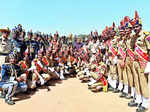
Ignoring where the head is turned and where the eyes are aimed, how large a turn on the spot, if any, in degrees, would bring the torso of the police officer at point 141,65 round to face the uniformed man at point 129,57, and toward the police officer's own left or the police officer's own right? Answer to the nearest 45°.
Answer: approximately 90° to the police officer's own right

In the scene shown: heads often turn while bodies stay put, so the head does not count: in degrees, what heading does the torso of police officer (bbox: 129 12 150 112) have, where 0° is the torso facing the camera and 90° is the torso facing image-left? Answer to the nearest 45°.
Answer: approximately 45°

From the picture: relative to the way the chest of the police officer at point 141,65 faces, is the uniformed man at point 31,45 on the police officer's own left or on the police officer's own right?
on the police officer's own right

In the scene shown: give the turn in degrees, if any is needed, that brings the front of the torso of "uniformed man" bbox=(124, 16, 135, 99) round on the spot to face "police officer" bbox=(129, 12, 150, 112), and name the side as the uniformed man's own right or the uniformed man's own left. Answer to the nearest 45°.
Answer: approximately 90° to the uniformed man's own left

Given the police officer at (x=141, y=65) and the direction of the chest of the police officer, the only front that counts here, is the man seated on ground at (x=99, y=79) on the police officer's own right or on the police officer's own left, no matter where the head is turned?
on the police officer's own right

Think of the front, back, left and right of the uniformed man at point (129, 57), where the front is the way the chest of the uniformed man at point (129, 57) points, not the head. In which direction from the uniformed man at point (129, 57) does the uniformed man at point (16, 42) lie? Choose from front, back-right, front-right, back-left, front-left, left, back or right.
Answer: front-right

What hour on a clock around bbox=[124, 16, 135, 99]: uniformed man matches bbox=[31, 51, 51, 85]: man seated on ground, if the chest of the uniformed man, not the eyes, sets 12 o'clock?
The man seated on ground is roughly at 2 o'clock from the uniformed man.

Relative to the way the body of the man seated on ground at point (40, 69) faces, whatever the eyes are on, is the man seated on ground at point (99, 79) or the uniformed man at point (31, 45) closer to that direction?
the man seated on ground
